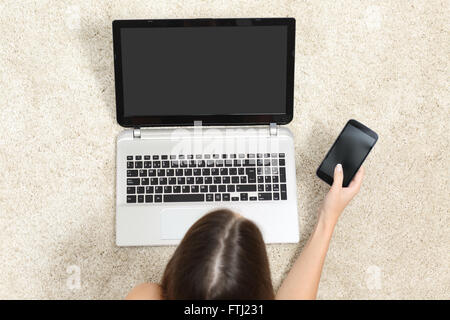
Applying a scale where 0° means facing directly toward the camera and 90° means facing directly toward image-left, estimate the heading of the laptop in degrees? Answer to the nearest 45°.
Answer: approximately 0°
